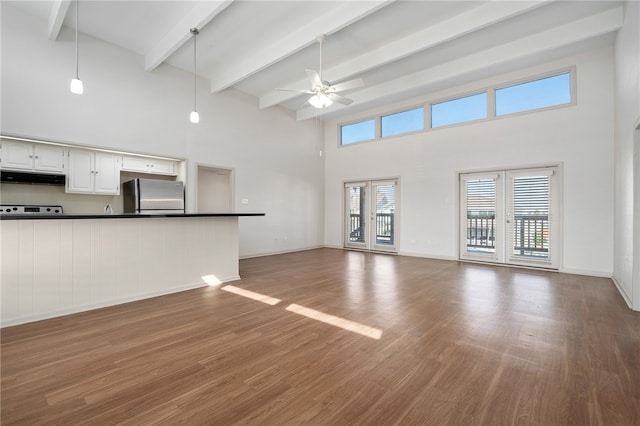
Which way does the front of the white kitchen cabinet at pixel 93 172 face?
toward the camera

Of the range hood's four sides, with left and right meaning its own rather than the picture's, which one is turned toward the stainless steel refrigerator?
left

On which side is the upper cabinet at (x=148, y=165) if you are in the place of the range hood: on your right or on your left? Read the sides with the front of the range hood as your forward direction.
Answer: on your left

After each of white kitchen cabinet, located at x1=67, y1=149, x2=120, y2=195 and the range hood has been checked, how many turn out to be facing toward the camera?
2

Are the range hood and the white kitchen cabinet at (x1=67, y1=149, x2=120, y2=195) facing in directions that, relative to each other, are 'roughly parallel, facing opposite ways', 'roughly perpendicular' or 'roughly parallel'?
roughly parallel

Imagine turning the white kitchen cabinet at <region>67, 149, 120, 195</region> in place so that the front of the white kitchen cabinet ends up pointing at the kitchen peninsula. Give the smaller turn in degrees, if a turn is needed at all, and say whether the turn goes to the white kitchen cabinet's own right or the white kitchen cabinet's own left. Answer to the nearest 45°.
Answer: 0° — it already faces it

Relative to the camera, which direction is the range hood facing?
toward the camera

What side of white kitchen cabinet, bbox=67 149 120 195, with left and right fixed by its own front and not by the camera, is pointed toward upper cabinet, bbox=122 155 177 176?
left

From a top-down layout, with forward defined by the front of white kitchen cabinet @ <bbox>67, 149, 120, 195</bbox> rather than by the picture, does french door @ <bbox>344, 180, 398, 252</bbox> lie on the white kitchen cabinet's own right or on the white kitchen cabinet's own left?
on the white kitchen cabinet's own left

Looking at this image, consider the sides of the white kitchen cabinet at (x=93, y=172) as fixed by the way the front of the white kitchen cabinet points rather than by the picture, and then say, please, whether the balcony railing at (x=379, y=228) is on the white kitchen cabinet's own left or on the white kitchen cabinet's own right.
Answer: on the white kitchen cabinet's own left

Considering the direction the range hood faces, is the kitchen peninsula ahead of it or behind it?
ahead
